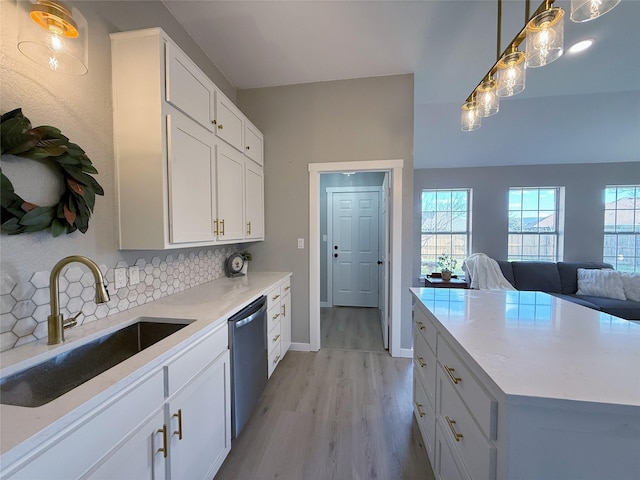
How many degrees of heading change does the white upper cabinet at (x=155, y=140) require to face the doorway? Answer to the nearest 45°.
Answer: approximately 45° to its left

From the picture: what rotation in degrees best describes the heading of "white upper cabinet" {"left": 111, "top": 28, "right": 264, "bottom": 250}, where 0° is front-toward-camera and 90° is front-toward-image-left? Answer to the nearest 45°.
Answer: approximately 315°

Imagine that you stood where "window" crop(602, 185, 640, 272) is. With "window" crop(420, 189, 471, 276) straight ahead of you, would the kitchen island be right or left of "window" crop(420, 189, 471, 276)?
left

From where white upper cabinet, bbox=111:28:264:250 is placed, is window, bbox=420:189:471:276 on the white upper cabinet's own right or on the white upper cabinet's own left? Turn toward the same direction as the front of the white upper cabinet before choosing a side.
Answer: on the white upper cabinet's own left

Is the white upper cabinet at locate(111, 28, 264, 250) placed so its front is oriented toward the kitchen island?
yes

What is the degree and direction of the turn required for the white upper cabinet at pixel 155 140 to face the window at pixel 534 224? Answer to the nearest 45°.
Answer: approximately 45° to its left

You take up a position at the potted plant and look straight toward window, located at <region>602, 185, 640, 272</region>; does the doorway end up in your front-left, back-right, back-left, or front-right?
back-right

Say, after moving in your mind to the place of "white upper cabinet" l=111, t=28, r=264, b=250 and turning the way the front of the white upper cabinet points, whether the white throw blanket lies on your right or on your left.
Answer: on your left
